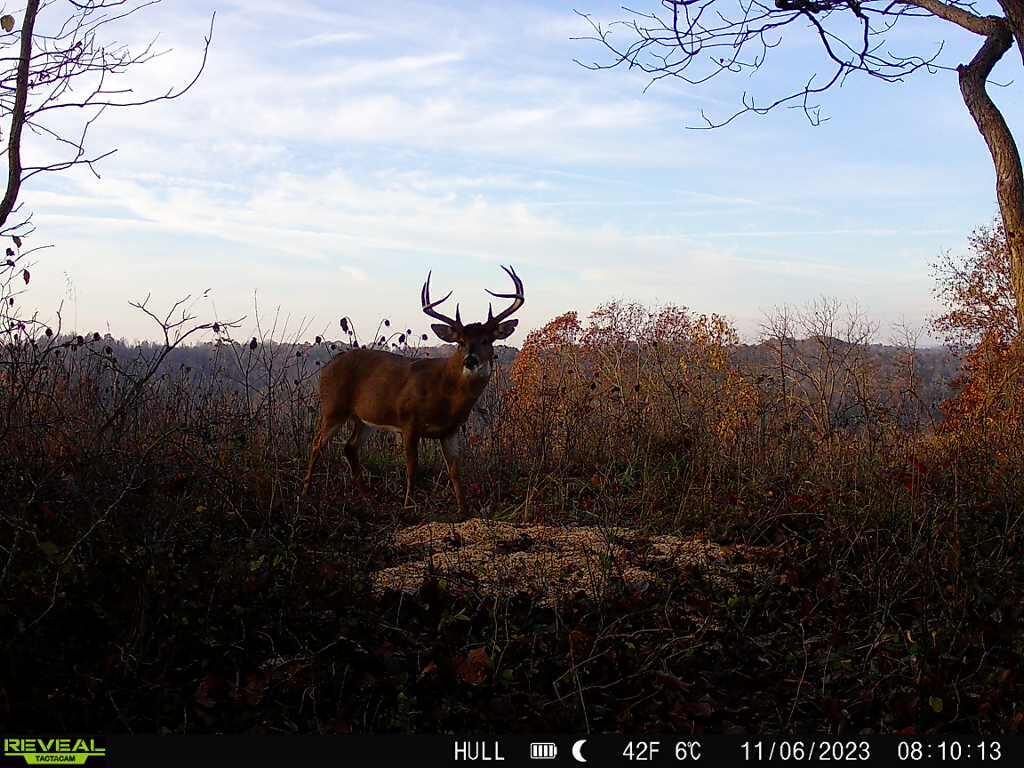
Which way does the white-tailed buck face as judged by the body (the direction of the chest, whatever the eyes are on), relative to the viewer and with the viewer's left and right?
facing the viewer and to the right of the viewer

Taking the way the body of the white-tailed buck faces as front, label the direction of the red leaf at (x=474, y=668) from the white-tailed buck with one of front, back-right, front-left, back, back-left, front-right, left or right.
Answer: front-right
